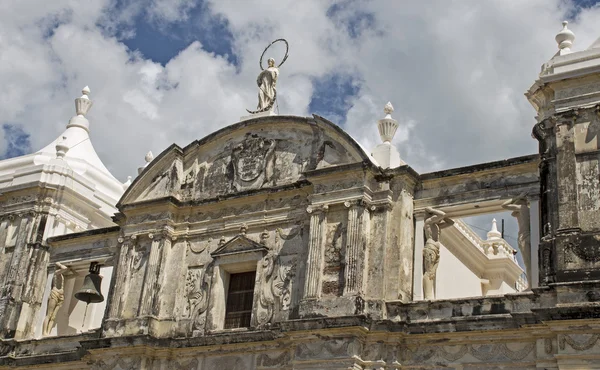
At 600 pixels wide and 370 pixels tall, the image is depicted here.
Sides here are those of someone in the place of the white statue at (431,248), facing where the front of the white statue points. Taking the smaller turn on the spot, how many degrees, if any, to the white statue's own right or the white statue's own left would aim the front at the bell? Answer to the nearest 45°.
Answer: approximately 135° to the white statue's own right

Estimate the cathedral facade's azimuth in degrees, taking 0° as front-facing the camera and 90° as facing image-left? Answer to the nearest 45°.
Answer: approximately 45°

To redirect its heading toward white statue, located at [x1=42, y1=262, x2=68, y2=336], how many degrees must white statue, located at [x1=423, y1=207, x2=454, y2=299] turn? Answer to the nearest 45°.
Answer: approximately 135° to its right
